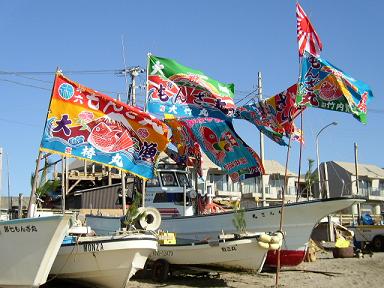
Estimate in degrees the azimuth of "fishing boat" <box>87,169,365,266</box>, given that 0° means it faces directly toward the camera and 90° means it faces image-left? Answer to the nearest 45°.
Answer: approximately 270°

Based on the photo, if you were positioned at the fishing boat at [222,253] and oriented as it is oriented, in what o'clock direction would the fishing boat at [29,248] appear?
the fishing boat at [29,248] is roughly at 5 o'clock from the fishing boat at [222,253].

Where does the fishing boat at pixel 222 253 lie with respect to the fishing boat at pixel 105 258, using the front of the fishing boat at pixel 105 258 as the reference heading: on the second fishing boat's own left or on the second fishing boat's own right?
on the second fishing boat's own left

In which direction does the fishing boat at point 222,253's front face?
to the viewer's right

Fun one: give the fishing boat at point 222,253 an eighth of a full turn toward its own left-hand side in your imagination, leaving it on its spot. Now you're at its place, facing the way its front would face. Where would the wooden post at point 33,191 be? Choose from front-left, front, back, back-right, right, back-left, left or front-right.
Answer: back
